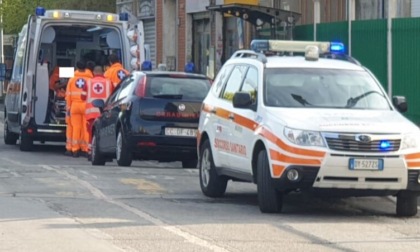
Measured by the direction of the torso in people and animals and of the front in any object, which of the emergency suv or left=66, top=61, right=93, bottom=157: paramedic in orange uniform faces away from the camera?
the paramedic in orange uniform

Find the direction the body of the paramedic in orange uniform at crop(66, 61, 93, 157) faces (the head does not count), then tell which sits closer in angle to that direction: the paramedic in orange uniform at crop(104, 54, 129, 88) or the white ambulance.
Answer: the white ambulance

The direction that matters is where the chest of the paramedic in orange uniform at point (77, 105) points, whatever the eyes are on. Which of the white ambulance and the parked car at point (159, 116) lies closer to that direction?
the white ambulance

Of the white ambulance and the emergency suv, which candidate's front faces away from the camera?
the white ambulance

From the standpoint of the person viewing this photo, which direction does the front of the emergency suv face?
facing the viewer and to the right of the viewer
